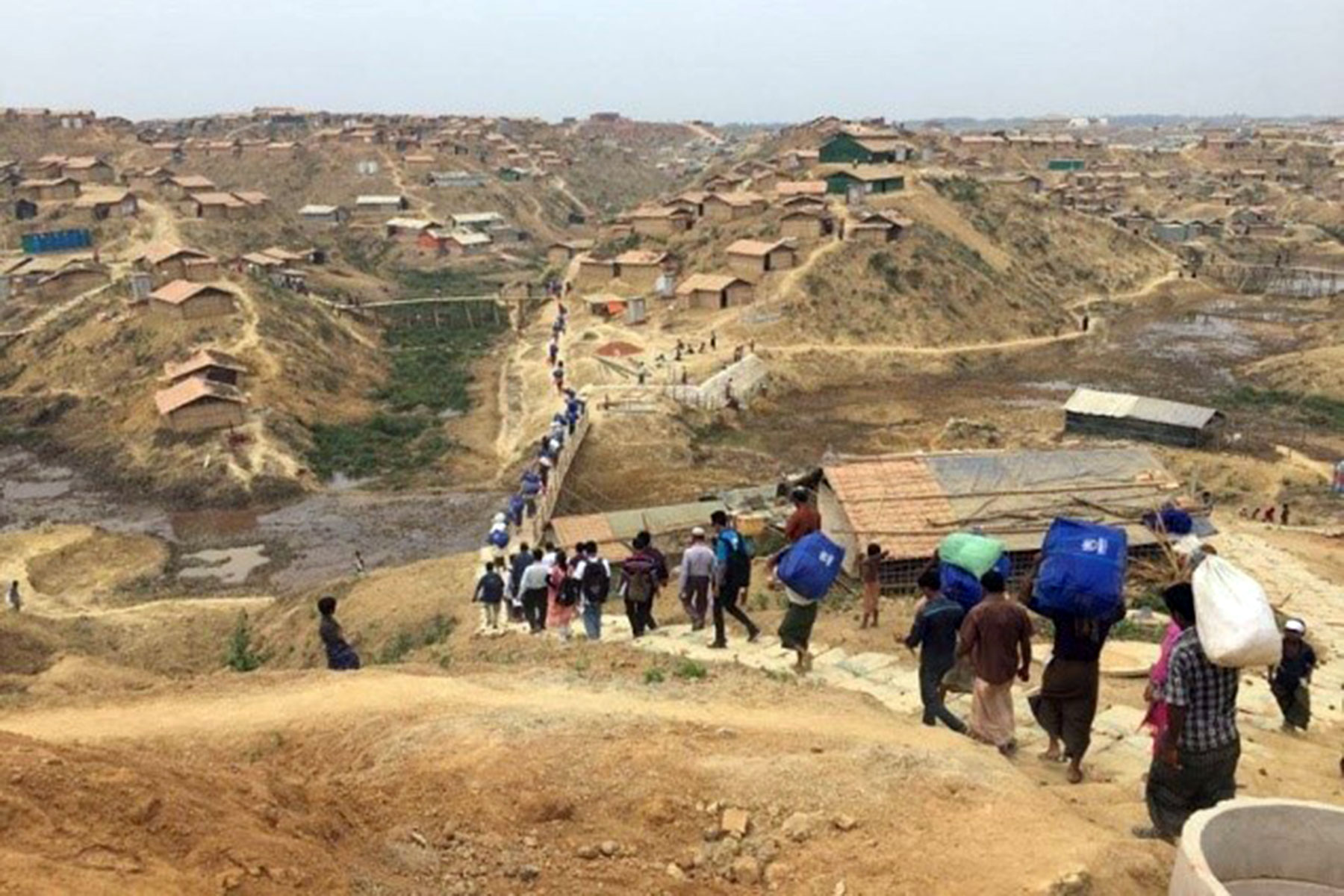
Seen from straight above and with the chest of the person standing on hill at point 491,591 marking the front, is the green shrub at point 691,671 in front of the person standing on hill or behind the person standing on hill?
behind

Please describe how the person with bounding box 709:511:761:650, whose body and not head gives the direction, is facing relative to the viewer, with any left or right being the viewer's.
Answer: facing to the left of the viewer

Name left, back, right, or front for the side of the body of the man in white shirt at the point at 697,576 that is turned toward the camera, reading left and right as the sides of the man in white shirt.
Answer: back

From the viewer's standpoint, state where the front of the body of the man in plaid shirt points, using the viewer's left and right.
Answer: facing away from the viewer and to the left of the viewer

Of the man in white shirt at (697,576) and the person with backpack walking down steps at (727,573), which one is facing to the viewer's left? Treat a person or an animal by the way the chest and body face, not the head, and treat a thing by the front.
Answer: the person with backpack walking down steps

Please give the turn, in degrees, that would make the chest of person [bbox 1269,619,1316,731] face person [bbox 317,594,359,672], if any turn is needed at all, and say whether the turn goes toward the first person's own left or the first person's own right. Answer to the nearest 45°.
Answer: approximately 45° to the first person's own right

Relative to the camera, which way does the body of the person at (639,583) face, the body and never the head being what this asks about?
away from the camera

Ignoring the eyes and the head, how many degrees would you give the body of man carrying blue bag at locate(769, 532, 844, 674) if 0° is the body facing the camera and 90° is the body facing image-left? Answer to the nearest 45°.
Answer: approximately 135°
